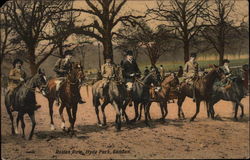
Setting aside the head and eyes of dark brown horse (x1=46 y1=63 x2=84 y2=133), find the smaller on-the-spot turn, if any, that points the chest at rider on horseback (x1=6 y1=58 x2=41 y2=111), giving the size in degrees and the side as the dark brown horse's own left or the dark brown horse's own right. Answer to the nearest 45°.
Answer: approximately 135° to the dark brown horse's own right

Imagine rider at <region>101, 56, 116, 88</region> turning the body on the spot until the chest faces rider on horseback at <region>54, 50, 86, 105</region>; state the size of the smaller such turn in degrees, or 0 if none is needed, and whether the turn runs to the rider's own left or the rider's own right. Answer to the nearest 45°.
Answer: approximately 135° to the rider's own right

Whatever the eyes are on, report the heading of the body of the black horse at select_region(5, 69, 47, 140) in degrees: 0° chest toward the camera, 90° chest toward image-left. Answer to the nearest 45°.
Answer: approximately 315°
